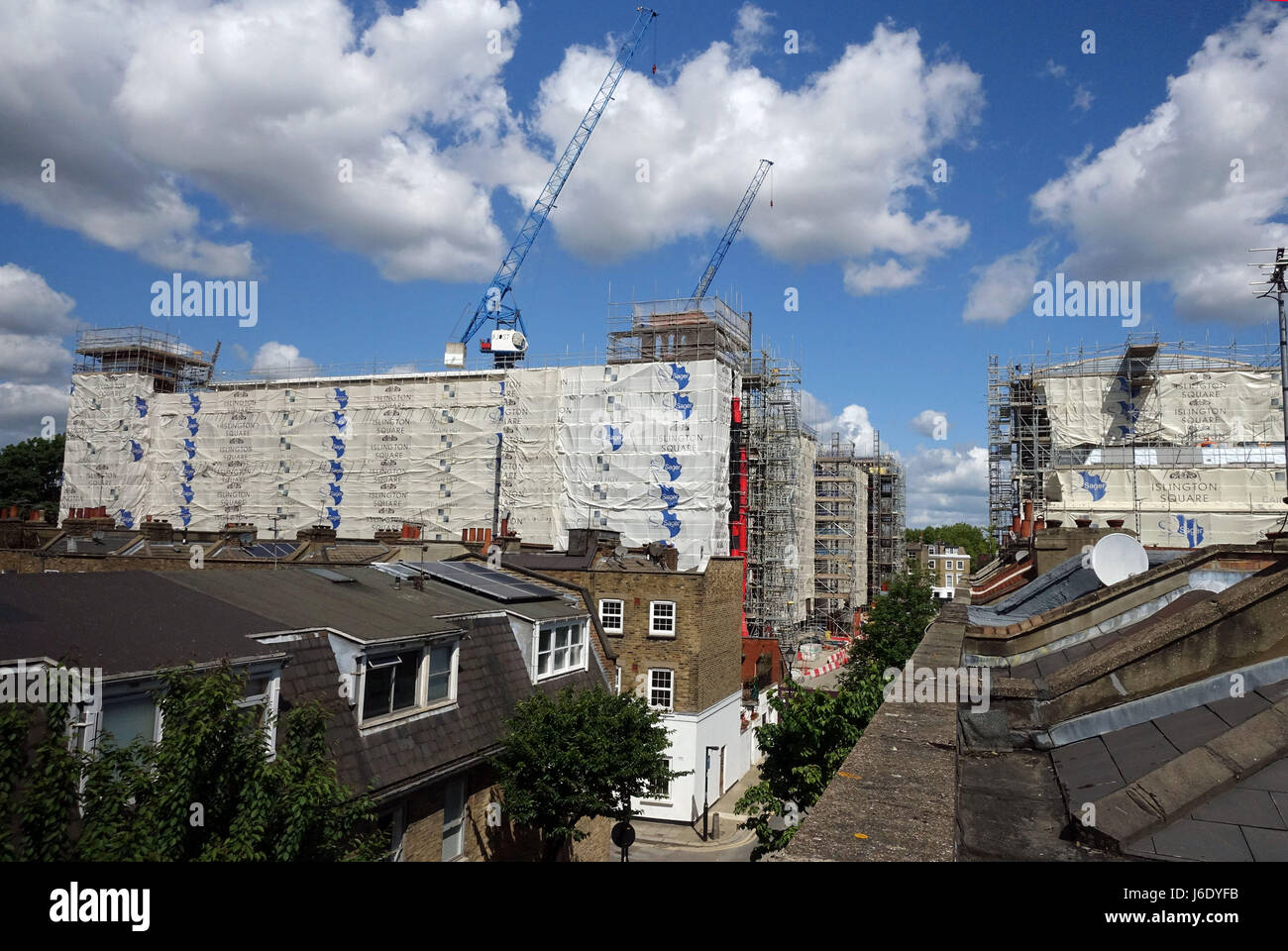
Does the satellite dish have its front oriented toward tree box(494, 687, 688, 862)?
no

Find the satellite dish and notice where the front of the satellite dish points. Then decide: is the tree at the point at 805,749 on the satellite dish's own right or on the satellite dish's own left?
on the satellite dish's own right

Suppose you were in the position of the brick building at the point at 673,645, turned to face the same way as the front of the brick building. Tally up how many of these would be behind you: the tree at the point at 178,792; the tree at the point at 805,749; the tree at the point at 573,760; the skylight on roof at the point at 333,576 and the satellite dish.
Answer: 0

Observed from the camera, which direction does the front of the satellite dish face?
facing the viewer

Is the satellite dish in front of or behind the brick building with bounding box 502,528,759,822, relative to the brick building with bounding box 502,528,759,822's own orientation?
in front

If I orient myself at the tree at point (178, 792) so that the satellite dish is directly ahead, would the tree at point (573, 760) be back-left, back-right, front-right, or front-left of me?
front-left

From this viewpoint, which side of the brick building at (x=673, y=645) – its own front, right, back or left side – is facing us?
front

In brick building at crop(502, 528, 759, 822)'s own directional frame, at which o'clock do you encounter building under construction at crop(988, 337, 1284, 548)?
The building under construction is roughly at 8 o'clock from the brick building.

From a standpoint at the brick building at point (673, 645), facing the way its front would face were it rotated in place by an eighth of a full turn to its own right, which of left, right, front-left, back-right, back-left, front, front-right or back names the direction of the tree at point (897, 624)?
back

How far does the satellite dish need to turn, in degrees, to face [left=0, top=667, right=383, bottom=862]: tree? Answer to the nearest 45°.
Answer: approximately 45° to its right

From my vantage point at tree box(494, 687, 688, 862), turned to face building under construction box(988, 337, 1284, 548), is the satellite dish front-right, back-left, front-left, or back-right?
front-right

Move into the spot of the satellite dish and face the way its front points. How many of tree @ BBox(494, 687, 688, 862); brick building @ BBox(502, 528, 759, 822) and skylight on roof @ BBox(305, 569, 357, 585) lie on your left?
0

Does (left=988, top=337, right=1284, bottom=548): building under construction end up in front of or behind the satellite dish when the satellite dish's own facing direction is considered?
behind
